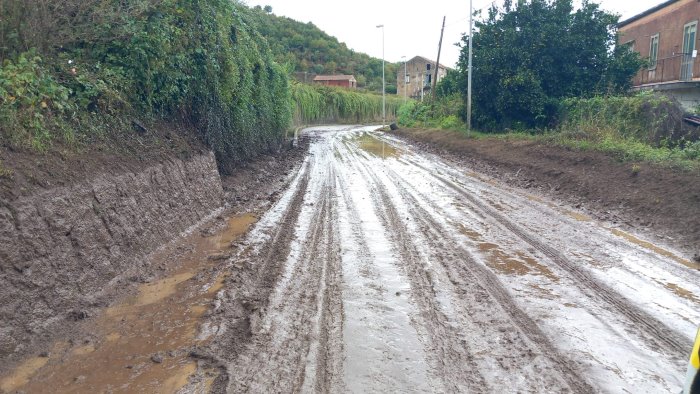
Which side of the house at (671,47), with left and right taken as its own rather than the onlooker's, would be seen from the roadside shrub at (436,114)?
right

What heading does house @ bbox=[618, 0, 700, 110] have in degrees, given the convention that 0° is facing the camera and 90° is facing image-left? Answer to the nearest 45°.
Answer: approximately 45°

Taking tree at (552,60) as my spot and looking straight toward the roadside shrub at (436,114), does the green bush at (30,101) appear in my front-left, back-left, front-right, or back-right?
back-left

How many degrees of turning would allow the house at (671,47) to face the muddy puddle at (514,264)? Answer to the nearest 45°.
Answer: approximately 45° to its left

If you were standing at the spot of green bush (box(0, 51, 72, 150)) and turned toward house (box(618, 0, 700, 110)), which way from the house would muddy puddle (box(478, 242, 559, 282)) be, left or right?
right

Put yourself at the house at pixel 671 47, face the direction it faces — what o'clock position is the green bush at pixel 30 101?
The green bush is roughly at 11 o'clock from the house.

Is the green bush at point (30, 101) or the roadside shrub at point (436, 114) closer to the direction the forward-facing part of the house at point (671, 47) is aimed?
the green bush

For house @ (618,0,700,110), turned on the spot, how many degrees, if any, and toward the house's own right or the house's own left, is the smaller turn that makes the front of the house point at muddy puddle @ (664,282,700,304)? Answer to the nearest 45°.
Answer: approximately 45° to the house's own left

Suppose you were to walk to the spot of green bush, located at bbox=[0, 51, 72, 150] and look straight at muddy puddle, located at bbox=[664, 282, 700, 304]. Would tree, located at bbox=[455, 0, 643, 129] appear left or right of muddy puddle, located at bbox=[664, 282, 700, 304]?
left
